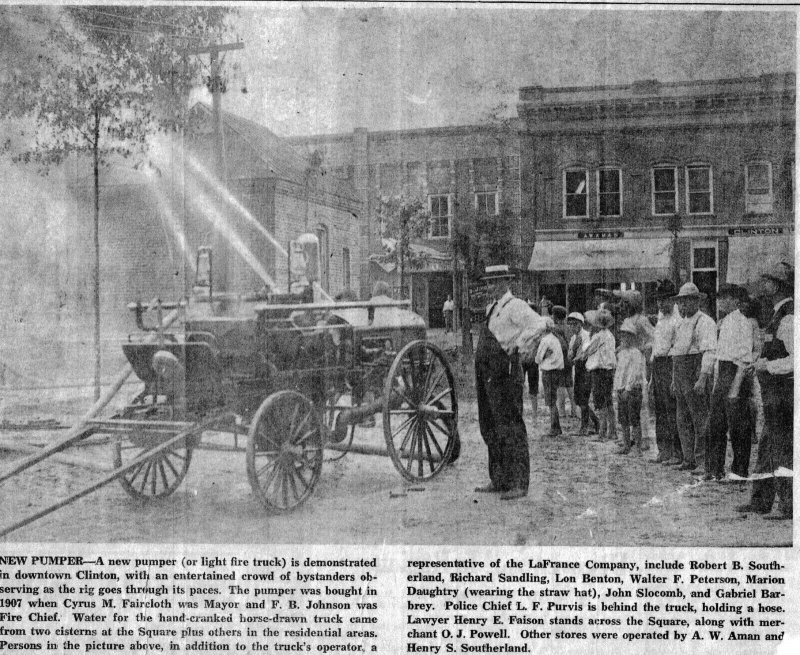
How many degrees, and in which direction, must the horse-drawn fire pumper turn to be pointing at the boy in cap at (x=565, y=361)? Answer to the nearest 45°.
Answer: approximately 180°

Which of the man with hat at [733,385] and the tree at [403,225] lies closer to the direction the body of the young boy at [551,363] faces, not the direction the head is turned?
the tree

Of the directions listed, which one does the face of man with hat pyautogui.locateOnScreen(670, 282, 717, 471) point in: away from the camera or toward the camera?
toward the camera

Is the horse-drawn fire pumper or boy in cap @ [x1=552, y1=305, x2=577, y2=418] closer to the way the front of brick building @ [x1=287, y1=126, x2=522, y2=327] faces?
the horse-drawn fire pumper

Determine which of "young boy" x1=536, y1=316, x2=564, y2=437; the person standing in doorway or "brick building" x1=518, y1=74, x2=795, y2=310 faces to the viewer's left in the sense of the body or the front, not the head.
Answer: the young boy

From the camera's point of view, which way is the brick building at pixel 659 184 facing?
toward the camera

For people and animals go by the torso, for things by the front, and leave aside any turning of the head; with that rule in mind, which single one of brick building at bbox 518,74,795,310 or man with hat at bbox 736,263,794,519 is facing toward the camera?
the brick building

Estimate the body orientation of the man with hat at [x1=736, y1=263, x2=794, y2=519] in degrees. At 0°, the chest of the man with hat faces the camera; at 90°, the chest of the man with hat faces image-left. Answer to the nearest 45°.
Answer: approximately 90°

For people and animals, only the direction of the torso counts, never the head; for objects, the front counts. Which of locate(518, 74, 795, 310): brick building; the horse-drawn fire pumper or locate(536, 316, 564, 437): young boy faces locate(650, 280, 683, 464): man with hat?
the brick building

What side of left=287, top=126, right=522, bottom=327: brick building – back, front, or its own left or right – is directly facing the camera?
front

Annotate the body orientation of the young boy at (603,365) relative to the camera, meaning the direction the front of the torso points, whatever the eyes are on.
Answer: to the viewer's left
